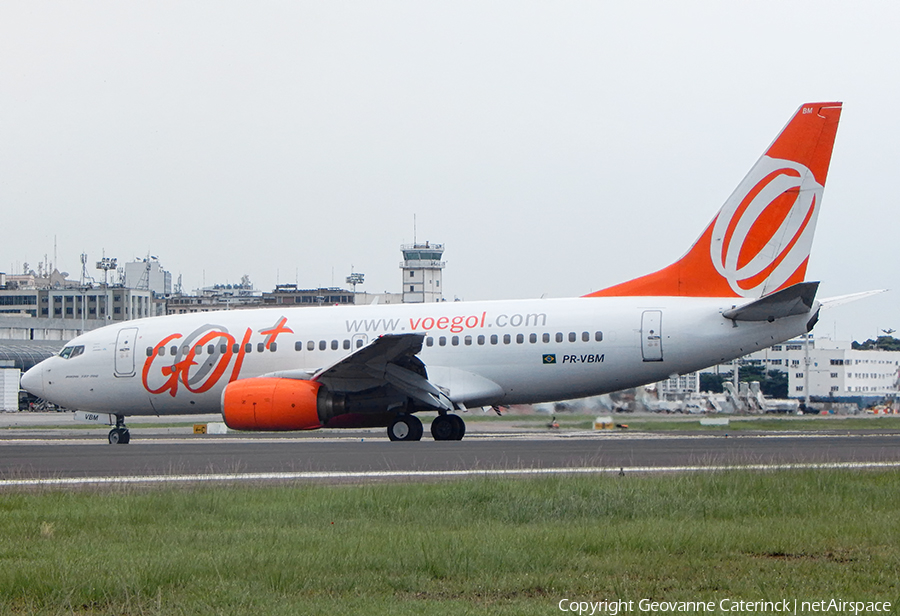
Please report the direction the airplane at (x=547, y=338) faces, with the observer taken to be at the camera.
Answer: facing to the left of the viewer
